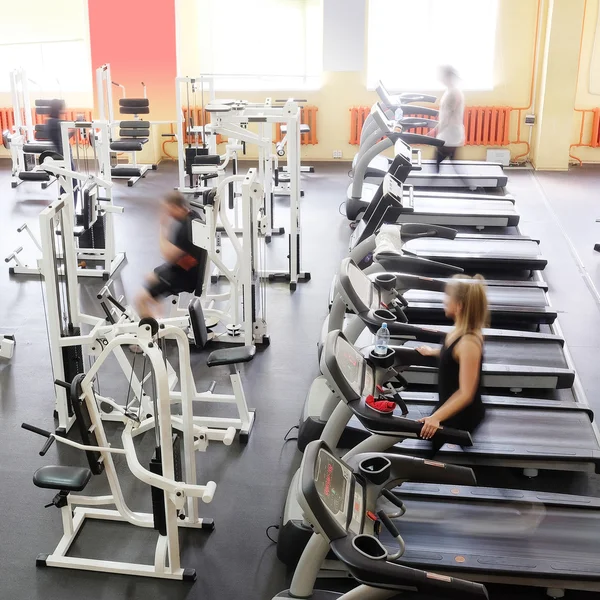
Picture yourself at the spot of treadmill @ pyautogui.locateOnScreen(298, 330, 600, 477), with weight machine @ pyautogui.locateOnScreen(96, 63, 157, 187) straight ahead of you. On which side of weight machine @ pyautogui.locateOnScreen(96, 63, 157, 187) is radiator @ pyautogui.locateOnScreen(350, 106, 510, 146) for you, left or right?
right

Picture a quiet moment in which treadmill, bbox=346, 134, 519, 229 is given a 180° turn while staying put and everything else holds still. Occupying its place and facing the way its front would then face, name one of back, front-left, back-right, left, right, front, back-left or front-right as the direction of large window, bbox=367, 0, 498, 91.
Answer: left

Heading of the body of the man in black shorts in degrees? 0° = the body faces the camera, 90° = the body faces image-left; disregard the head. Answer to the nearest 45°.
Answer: approximately 90°

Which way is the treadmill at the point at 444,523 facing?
to the viewer's left

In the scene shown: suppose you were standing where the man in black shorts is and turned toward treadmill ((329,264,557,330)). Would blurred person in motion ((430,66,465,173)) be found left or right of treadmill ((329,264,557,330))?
left

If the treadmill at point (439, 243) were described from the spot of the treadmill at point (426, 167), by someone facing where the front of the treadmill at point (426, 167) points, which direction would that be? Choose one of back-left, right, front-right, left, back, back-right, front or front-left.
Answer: left

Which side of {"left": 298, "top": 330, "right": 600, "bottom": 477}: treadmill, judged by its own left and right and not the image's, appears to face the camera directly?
left

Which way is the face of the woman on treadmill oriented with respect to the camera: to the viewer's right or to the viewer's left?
to the viewer's left

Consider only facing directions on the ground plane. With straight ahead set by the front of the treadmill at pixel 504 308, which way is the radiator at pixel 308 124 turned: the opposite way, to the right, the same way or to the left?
to the left

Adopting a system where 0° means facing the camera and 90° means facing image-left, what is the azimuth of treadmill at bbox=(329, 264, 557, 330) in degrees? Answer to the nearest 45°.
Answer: approximately 90°

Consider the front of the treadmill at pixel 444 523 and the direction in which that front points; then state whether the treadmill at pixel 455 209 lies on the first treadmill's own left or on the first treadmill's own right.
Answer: on the first treadmill's own right
